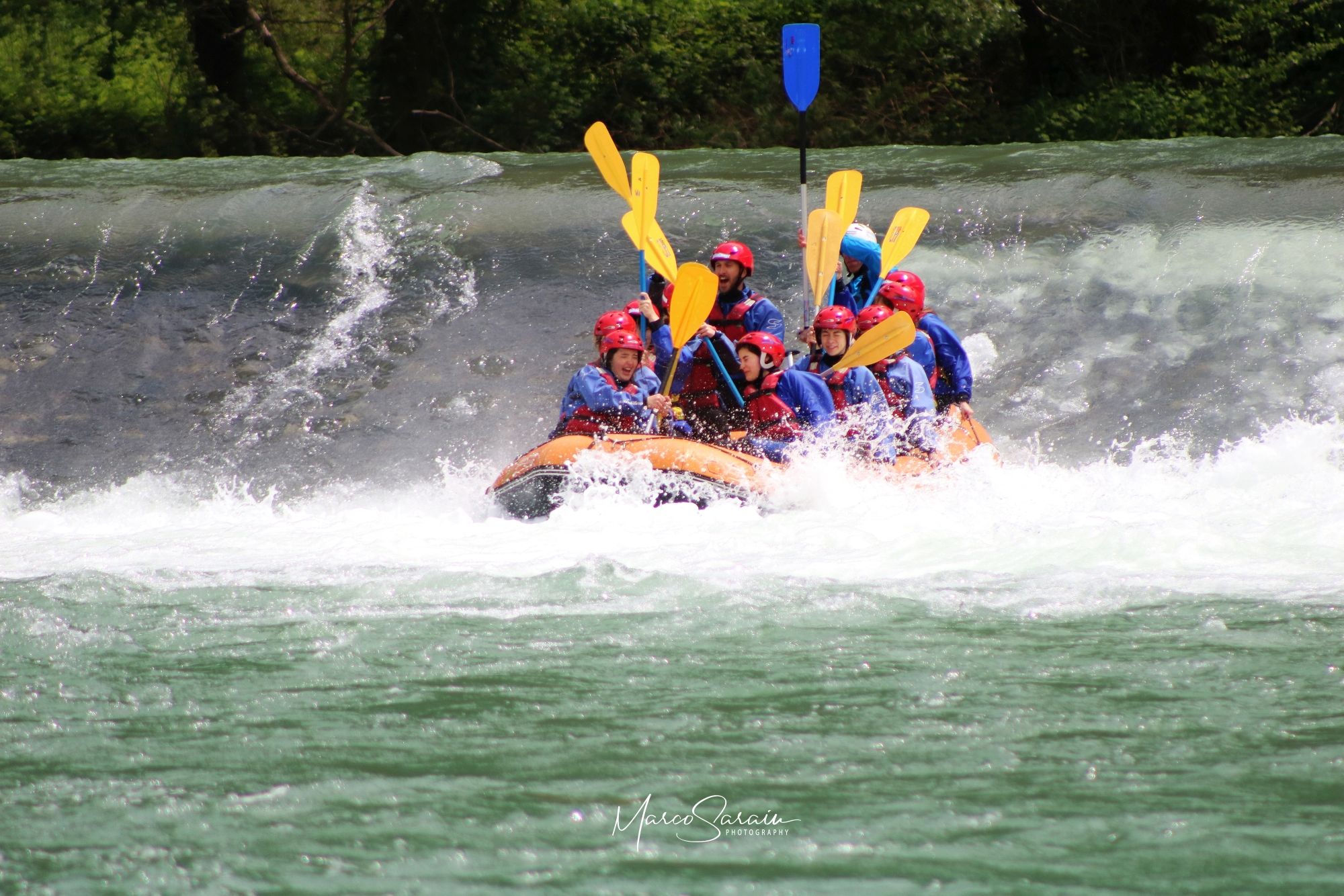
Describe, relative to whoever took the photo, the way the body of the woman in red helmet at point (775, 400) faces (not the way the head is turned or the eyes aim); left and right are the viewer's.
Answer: facing the viewer and to the left of the viewer

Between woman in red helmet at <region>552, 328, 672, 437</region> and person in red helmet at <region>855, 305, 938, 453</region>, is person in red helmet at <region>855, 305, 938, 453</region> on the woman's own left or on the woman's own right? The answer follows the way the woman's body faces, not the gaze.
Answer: on the woman's own left

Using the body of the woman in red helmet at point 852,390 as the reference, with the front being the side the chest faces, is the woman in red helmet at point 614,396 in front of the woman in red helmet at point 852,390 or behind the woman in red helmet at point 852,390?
in front

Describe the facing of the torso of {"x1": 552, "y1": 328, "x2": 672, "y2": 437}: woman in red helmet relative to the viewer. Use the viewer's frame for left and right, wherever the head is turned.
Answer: facing the viewer and to the right of the viewer

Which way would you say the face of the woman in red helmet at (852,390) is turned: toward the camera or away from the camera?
toward the camera

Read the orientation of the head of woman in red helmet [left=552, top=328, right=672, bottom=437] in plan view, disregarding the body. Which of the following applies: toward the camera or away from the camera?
toward the camera

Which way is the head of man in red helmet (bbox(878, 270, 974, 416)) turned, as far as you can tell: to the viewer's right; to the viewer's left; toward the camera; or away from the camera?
to the viewer's left

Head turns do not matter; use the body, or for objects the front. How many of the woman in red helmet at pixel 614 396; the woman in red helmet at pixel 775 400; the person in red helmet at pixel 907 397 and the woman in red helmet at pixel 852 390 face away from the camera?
0

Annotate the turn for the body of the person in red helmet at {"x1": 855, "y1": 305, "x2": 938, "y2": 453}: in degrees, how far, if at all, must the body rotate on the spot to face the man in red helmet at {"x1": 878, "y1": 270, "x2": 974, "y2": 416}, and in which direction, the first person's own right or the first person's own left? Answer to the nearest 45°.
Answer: approximately 135° to the first person's own right

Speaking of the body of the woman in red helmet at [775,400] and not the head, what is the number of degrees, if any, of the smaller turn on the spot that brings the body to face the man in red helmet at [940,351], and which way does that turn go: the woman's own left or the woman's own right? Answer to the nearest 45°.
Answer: approximately 180°

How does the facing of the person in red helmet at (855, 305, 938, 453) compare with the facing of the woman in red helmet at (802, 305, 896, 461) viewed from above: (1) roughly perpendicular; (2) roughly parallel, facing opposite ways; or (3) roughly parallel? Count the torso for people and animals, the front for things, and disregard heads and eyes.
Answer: roughly parallel

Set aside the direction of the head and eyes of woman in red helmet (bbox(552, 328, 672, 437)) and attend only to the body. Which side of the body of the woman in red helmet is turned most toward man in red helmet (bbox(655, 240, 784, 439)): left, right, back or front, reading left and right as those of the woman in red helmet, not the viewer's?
left
